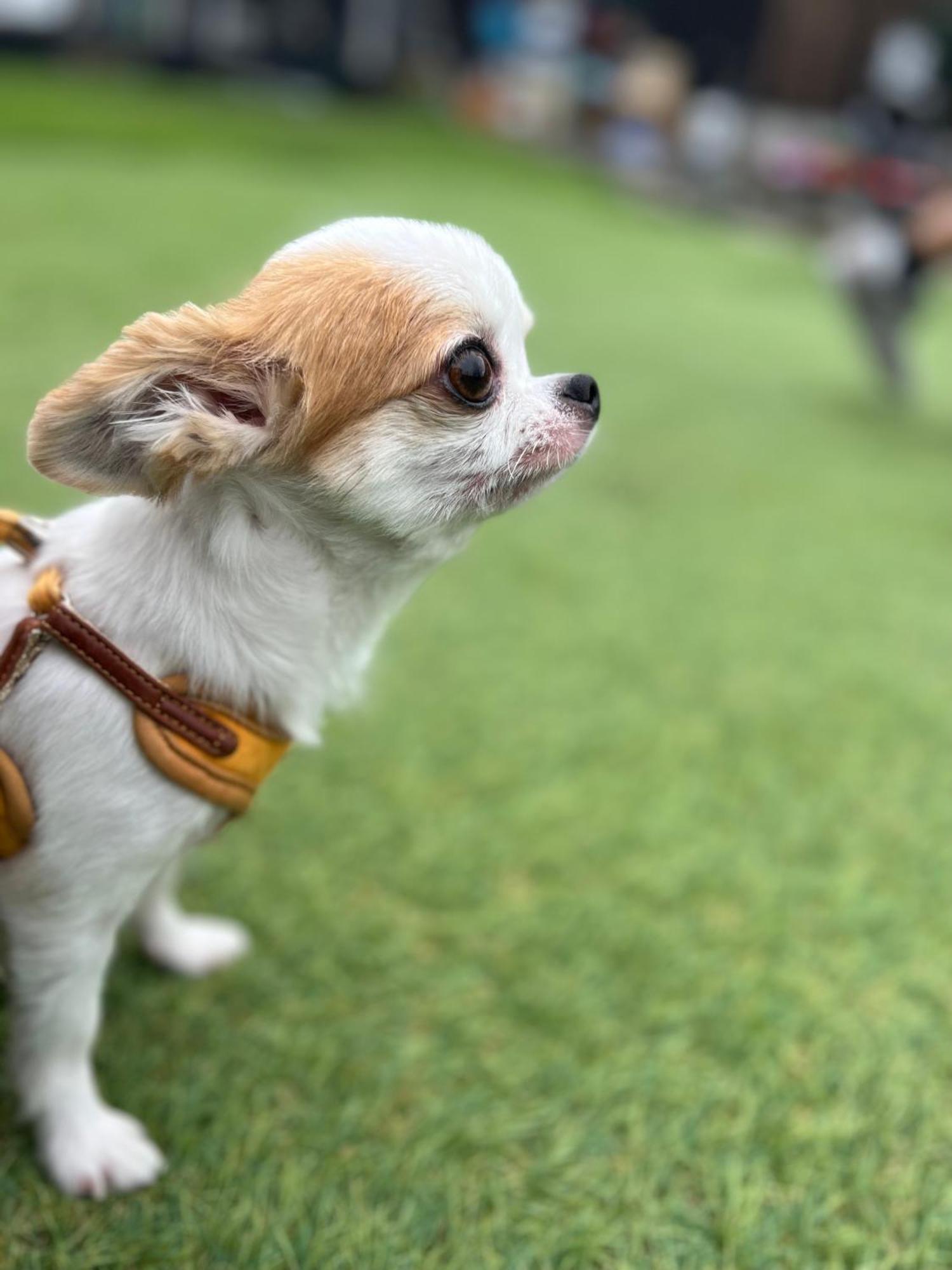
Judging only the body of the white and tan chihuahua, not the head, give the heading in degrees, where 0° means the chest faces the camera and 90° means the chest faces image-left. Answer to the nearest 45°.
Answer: approximately 270°
